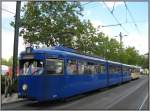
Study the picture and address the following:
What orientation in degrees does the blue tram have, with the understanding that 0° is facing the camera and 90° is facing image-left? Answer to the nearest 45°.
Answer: approximately 45°
